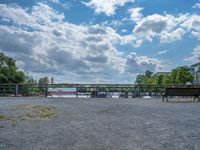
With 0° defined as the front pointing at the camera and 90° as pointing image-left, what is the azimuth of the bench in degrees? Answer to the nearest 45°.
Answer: approximately 180°
